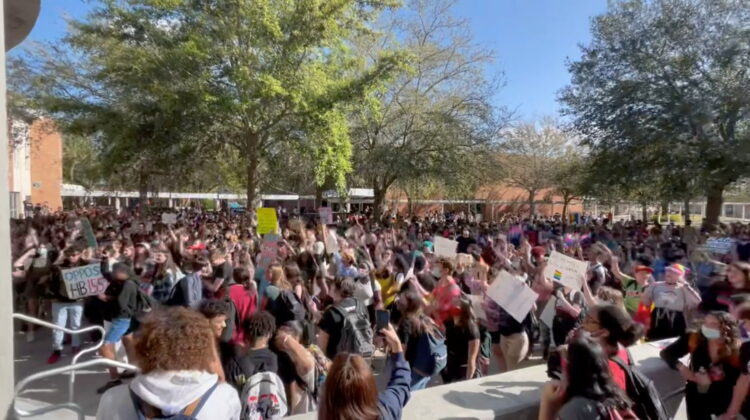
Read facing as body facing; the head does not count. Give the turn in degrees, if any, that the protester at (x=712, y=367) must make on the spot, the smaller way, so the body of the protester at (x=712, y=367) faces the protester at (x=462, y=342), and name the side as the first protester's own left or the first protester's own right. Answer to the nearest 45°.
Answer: approximately 45° to the first protester's own right

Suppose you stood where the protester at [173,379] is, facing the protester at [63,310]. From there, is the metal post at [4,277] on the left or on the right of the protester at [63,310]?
left

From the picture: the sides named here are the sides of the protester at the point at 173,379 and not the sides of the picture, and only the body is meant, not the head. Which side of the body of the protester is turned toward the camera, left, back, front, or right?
back

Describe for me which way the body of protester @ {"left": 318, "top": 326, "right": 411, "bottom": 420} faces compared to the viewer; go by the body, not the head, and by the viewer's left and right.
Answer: facing away from the viewer

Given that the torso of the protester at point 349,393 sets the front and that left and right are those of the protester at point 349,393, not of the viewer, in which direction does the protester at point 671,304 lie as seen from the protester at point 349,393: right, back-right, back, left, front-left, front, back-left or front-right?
front-right

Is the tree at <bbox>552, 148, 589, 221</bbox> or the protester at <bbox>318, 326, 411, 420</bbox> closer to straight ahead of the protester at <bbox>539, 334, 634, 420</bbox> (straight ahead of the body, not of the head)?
the tree

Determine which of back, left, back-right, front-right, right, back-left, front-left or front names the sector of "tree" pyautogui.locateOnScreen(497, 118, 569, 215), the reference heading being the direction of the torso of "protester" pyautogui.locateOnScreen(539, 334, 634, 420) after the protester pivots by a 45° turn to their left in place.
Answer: front-right

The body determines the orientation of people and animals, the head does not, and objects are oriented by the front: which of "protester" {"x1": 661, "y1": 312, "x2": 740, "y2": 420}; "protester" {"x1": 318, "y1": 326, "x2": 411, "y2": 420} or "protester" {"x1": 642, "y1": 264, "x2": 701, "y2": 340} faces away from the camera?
"protester" {"x1": 318, "y1": 326, "x2": 411, "y2": 420}

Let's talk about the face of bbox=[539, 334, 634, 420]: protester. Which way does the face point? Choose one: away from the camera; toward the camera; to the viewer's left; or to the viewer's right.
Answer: away from the camera

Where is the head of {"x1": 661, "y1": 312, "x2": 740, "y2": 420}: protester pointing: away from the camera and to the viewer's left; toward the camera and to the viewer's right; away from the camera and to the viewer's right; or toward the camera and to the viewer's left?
toward the camera and to the viewer's left

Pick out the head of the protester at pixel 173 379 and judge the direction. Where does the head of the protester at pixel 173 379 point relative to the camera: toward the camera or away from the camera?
away from the camera

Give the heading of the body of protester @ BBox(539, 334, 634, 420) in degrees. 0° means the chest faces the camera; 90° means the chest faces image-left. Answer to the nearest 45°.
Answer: approximately 180°

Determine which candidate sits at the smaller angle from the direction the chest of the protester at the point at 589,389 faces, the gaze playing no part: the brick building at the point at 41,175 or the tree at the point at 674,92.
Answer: the tree

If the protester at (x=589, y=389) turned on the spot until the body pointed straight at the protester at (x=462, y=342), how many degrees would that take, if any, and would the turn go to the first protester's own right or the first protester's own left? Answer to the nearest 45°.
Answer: approximately 45° to the first protester's own left

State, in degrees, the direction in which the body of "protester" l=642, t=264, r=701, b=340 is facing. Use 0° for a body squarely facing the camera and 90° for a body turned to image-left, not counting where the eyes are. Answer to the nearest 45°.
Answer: approximately 0°

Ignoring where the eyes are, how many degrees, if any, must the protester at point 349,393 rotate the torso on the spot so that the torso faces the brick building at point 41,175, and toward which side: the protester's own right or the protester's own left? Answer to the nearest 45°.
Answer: approximately 45° to the protester's own left
